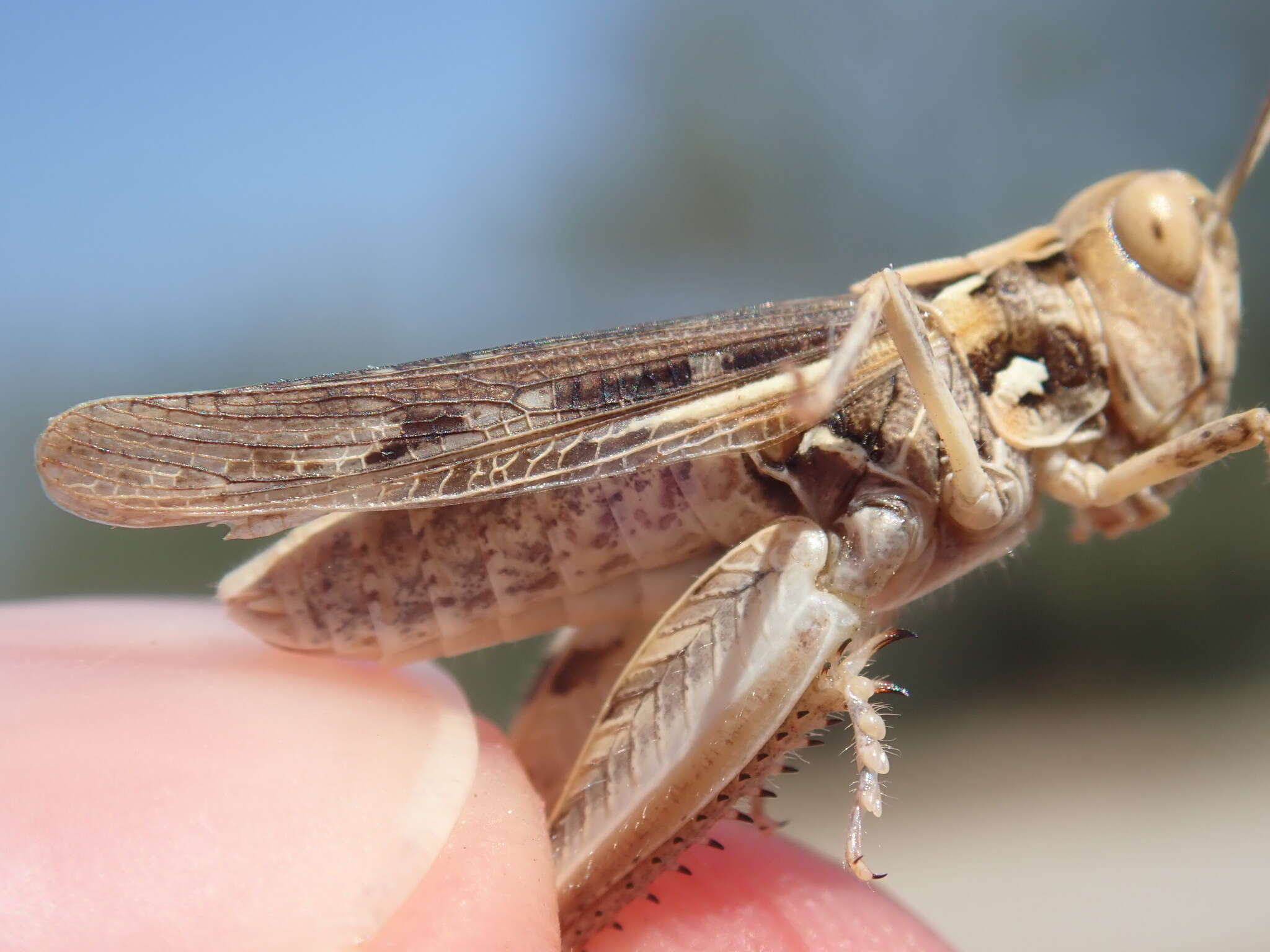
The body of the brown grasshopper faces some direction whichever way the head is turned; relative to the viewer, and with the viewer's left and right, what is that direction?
facing to the right of the viewer
